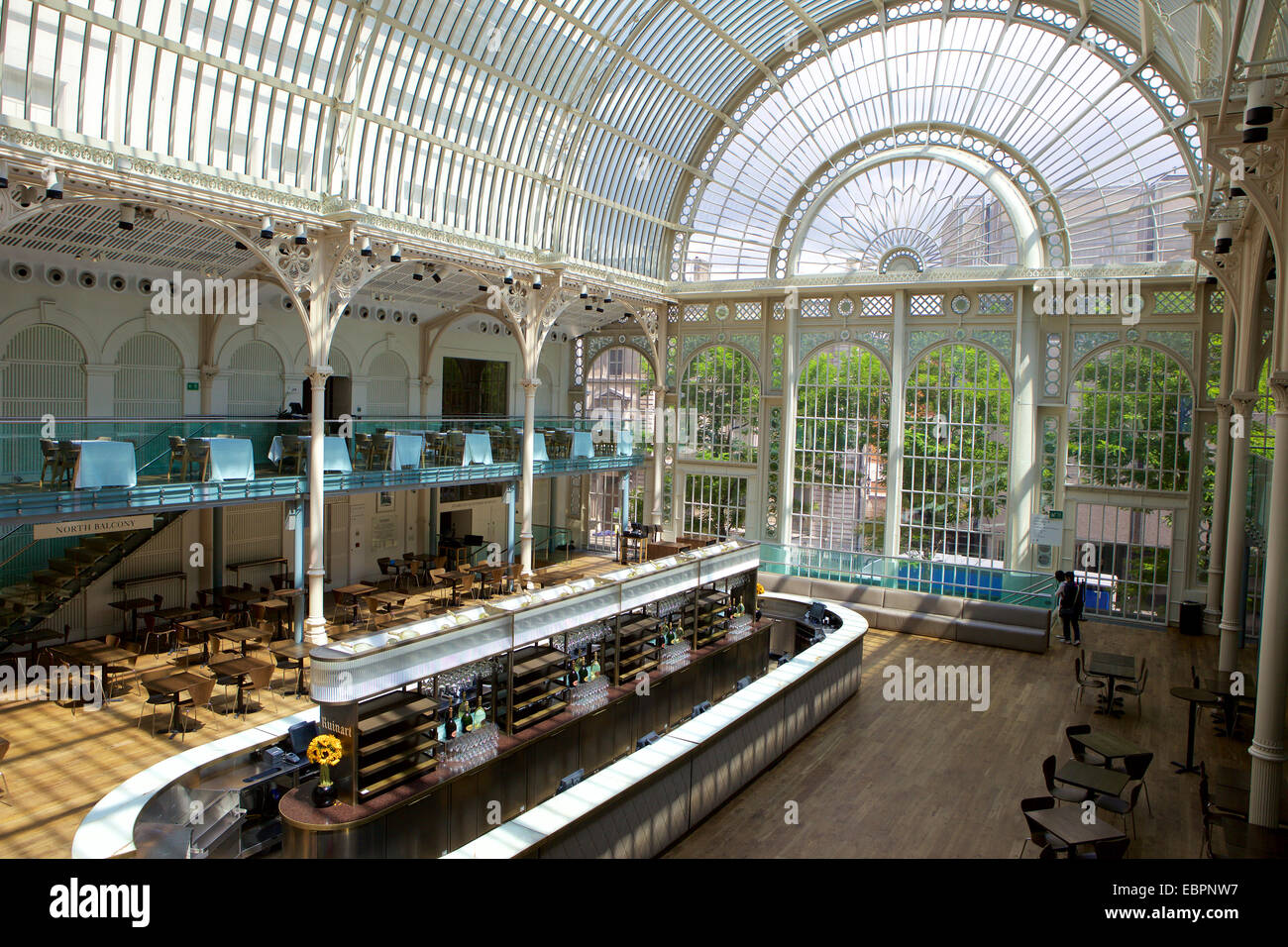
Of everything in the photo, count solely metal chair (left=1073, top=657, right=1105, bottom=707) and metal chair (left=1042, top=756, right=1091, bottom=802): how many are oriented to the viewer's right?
2

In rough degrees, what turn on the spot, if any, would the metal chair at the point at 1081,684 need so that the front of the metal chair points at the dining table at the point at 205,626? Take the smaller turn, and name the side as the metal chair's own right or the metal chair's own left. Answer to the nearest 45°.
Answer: approximately 135° to the metal chair's own right

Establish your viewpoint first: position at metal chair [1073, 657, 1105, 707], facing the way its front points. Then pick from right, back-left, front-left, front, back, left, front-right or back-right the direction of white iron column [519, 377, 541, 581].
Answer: back

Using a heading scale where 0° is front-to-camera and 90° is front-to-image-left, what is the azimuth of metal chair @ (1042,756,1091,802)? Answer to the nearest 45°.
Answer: approximately 270°

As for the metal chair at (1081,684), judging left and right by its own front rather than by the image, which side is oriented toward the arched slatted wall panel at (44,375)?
back

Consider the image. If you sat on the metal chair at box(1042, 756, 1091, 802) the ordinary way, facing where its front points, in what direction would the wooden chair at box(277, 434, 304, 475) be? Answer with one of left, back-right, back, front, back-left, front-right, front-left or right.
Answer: back

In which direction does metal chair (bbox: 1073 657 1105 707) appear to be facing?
to the viewer's right

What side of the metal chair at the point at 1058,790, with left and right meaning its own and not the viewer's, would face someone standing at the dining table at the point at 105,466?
back

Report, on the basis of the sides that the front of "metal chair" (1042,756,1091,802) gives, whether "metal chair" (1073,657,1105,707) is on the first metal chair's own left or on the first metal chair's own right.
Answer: on the first metal chair's own left
